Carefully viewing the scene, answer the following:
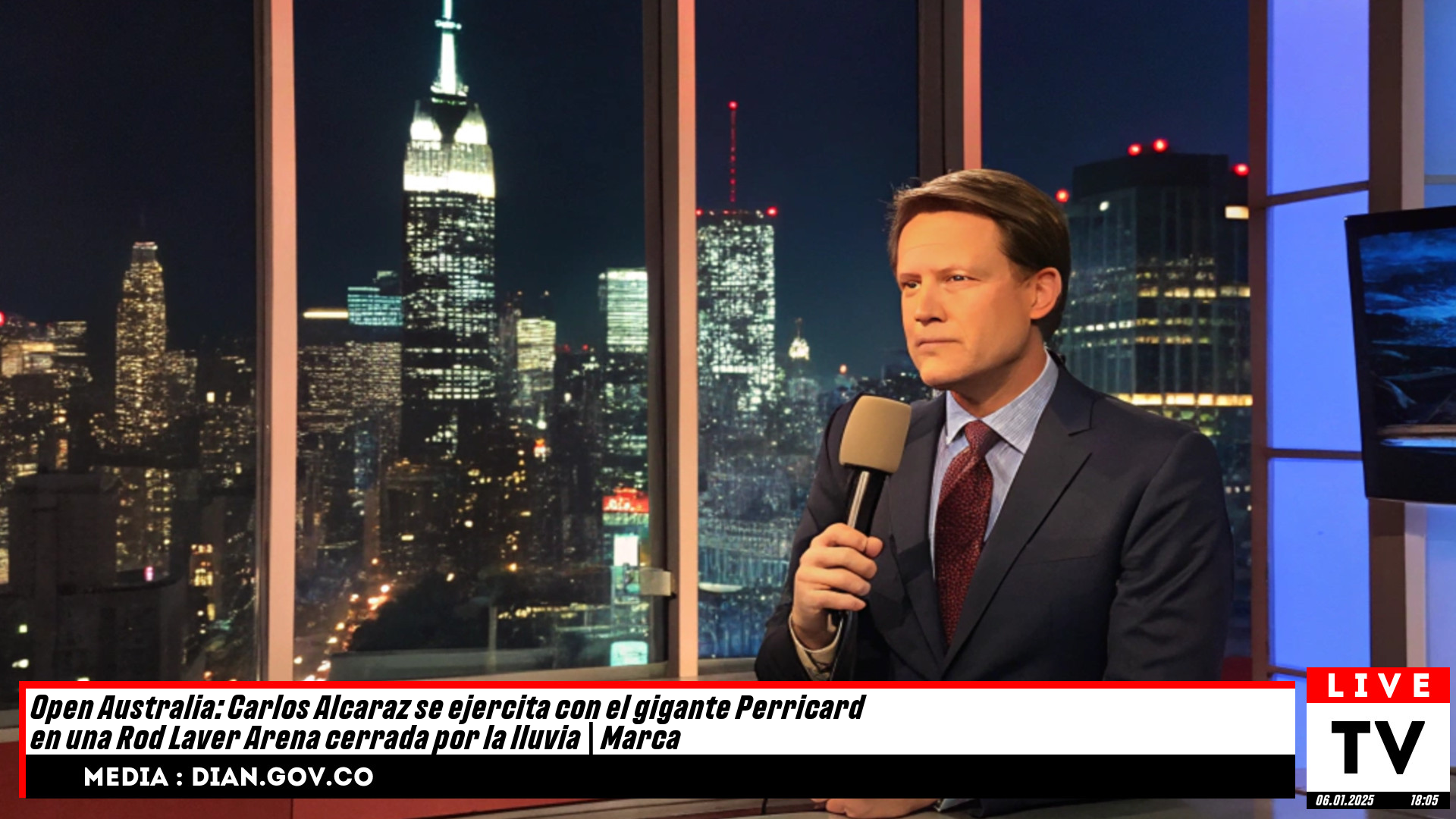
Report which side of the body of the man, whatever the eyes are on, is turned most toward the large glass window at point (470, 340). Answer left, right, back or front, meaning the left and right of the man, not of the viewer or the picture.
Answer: right

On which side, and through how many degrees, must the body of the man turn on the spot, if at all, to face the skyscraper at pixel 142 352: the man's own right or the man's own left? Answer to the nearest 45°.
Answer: approximately 90° to the man's own right

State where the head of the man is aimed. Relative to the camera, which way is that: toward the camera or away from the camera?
toward the camera

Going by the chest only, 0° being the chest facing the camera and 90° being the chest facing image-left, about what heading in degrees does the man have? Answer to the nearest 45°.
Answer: approximately 45°

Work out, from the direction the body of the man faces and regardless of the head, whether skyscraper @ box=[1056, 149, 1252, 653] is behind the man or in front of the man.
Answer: behind

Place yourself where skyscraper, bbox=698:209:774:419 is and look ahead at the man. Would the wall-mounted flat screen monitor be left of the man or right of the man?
left

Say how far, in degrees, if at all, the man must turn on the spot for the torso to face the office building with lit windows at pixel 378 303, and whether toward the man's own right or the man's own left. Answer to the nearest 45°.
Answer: approximately 90° to the man's own right

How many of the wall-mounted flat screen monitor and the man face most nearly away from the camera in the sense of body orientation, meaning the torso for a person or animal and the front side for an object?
0

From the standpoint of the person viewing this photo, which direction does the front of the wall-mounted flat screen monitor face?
facing the viewer and to the left of the viewer
